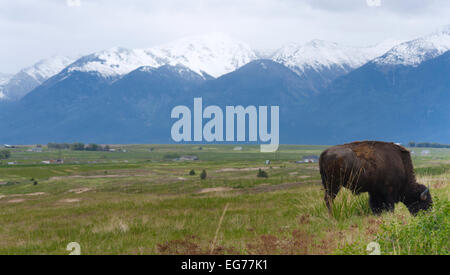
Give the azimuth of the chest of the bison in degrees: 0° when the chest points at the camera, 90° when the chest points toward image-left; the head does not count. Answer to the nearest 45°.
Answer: approximately 270°
